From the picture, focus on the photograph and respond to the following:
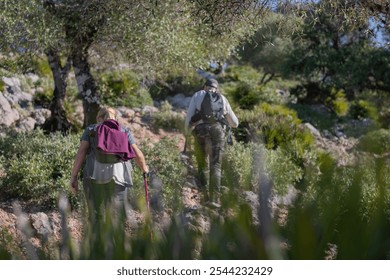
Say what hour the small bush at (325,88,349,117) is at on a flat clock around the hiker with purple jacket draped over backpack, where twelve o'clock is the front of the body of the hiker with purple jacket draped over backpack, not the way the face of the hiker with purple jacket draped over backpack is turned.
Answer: The small bush is roughly at 1 o'clock from the hiker with purple jacket draped over backpack.

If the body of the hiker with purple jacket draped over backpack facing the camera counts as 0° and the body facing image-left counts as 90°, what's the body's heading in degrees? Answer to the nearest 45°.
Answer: approximately 180°

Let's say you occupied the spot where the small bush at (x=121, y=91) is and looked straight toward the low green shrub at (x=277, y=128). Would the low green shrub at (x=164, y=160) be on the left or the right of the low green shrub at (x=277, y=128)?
right

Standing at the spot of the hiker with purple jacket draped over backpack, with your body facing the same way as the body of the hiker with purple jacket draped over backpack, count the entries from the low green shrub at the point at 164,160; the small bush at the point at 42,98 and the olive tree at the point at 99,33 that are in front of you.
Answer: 3

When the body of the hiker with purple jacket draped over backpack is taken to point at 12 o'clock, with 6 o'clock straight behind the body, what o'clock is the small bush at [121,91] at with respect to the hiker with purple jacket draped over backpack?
The small bush is roughly at 12 o'clock from the hiker with purple jacket draped over backpack.

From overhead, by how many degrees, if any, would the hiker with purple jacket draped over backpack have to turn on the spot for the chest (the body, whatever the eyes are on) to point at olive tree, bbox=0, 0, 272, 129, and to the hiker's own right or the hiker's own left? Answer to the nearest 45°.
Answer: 0° — they already face it

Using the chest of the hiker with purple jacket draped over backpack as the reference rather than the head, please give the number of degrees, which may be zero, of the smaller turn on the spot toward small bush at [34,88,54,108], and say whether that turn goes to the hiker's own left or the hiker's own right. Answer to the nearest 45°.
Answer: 0° — they already face it

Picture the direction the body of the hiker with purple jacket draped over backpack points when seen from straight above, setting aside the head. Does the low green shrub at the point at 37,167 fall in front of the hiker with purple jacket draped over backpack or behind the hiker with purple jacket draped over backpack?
in front

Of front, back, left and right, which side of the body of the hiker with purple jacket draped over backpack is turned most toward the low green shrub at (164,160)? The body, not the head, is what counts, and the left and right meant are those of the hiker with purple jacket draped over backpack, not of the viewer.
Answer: front

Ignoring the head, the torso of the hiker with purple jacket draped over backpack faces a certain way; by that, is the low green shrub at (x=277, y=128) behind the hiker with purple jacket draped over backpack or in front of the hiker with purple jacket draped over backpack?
in front
